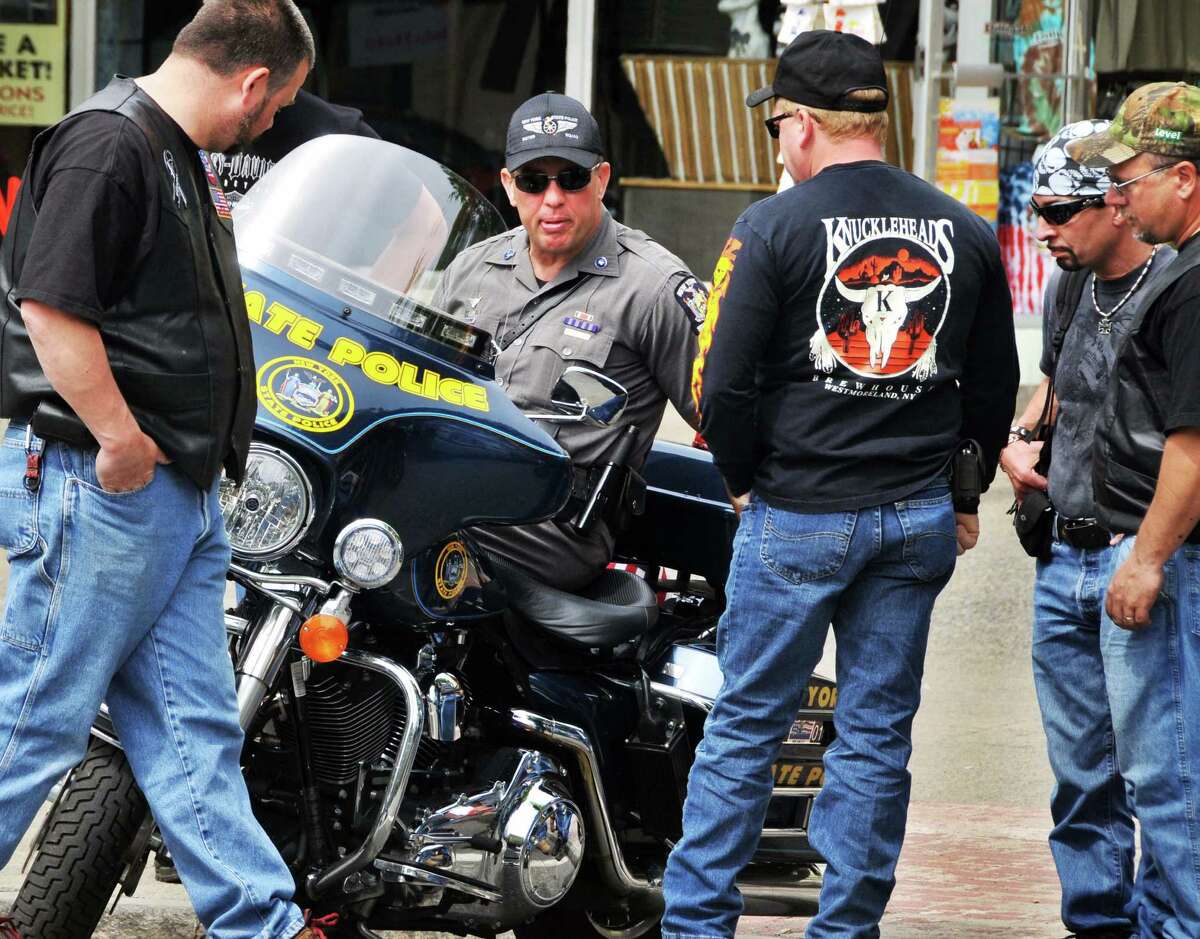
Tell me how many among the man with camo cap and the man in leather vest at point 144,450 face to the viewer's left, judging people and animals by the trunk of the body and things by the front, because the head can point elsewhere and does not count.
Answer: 1

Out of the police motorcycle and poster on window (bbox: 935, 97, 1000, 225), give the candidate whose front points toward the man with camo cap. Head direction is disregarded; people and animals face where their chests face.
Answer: the poster on window

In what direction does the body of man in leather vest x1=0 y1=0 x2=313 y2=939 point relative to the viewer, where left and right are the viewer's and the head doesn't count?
facing to the right of the viewer

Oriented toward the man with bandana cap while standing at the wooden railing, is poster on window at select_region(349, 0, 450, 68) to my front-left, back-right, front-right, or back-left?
back-right

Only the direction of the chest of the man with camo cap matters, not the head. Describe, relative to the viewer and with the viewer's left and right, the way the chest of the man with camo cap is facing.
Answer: facing to the left of the viewer

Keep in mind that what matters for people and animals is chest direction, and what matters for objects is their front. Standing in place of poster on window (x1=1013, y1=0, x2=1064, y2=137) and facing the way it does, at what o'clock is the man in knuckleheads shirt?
The man in knuckleheads shirt is roughly at 12 o'clock from the poster on window.

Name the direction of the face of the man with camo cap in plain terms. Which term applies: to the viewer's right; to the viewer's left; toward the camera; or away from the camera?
to the viewer's left

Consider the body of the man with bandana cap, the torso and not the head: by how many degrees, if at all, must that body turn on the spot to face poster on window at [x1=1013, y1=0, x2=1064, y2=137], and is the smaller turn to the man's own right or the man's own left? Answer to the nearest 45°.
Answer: approximately 135° to the man's own right

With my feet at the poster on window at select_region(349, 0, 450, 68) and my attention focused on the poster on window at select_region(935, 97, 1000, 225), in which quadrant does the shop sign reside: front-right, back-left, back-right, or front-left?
back-right

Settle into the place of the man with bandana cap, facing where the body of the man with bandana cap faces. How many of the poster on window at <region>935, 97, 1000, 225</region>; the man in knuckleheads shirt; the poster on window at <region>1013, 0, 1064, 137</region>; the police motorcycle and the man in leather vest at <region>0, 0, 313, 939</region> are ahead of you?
3

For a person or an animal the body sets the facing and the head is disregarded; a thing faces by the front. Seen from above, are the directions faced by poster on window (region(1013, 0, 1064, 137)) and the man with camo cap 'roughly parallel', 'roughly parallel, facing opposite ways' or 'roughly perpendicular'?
roughly perpendicular

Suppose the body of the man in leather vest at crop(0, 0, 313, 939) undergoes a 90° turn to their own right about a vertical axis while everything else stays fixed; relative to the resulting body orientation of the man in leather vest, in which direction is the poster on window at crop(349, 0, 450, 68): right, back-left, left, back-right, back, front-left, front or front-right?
back
